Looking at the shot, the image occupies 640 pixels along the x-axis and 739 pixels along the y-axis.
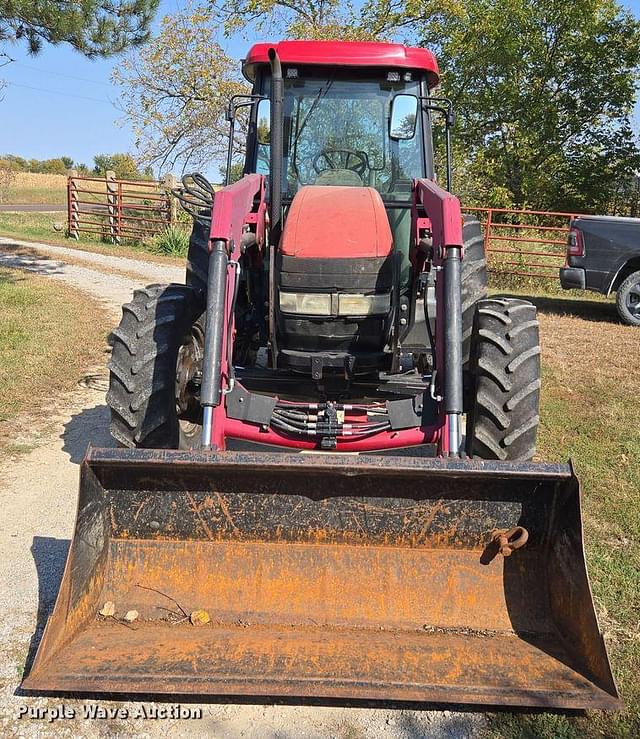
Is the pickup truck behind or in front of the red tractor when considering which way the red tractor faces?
behind

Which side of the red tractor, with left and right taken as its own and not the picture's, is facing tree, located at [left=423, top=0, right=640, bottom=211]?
back

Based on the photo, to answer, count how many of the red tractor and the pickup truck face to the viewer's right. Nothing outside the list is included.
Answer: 1

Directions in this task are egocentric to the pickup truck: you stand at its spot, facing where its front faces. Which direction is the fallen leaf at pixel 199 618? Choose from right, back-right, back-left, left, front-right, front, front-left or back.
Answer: right

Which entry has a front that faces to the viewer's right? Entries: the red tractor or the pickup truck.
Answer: the pickup truck

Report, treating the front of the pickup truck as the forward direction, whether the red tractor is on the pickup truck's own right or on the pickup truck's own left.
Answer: on the pickup truck's own right

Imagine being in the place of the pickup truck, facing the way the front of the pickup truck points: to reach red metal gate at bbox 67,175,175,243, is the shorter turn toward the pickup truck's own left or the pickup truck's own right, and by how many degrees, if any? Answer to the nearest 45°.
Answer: approximately 135° to the pickup truck's own left

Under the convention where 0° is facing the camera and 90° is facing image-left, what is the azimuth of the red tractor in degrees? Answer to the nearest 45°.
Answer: approximately 0°

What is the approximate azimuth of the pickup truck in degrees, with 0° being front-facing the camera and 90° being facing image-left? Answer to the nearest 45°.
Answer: approximately 270°

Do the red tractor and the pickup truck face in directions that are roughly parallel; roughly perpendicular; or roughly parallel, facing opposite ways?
roughly perpendicular
